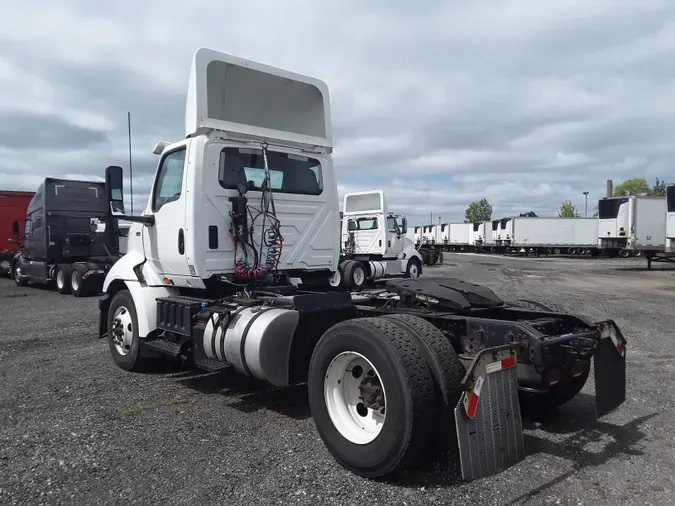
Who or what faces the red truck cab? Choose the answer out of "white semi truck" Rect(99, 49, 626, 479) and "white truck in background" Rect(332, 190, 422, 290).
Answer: the white semi truck

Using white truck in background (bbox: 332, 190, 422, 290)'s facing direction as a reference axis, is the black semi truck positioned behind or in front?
behind

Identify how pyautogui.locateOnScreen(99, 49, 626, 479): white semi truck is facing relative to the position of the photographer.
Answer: facing away from the viewer and to the left of the viewer

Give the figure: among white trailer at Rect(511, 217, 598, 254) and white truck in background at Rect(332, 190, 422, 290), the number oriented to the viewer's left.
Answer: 1

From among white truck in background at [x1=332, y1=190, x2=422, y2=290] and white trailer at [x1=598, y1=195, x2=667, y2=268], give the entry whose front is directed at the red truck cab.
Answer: the white trailer

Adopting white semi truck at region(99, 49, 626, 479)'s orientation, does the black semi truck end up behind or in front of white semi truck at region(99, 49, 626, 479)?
in front

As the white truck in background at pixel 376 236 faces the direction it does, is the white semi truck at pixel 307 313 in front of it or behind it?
behind

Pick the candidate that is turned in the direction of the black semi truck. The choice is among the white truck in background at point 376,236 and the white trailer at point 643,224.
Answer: the white trailer

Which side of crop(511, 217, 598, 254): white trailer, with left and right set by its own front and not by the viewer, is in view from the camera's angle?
left

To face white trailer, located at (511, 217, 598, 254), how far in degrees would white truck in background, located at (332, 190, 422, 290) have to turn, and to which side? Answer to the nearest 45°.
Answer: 0° — it already faces it

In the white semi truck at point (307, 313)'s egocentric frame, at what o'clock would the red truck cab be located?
The red truck cab is roughly at 12 o'clock from the white semi truck.

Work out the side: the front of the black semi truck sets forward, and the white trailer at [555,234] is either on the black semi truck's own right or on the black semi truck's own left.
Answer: on the black semi truck's own right

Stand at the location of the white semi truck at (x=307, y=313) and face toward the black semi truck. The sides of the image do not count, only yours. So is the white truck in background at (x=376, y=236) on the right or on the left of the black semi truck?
right

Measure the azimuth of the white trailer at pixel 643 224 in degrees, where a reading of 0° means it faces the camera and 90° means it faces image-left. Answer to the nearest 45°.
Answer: approximately 45°

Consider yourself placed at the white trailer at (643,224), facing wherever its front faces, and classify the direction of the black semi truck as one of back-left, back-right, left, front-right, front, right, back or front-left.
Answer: front

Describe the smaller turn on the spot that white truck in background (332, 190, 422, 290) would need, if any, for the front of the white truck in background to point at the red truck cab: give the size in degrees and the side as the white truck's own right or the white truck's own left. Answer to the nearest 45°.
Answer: approximately 135° to the white truck's own left

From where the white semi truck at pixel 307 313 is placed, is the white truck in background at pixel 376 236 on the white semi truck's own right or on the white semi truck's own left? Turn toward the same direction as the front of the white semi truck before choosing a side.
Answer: on the white semi truck's own right
